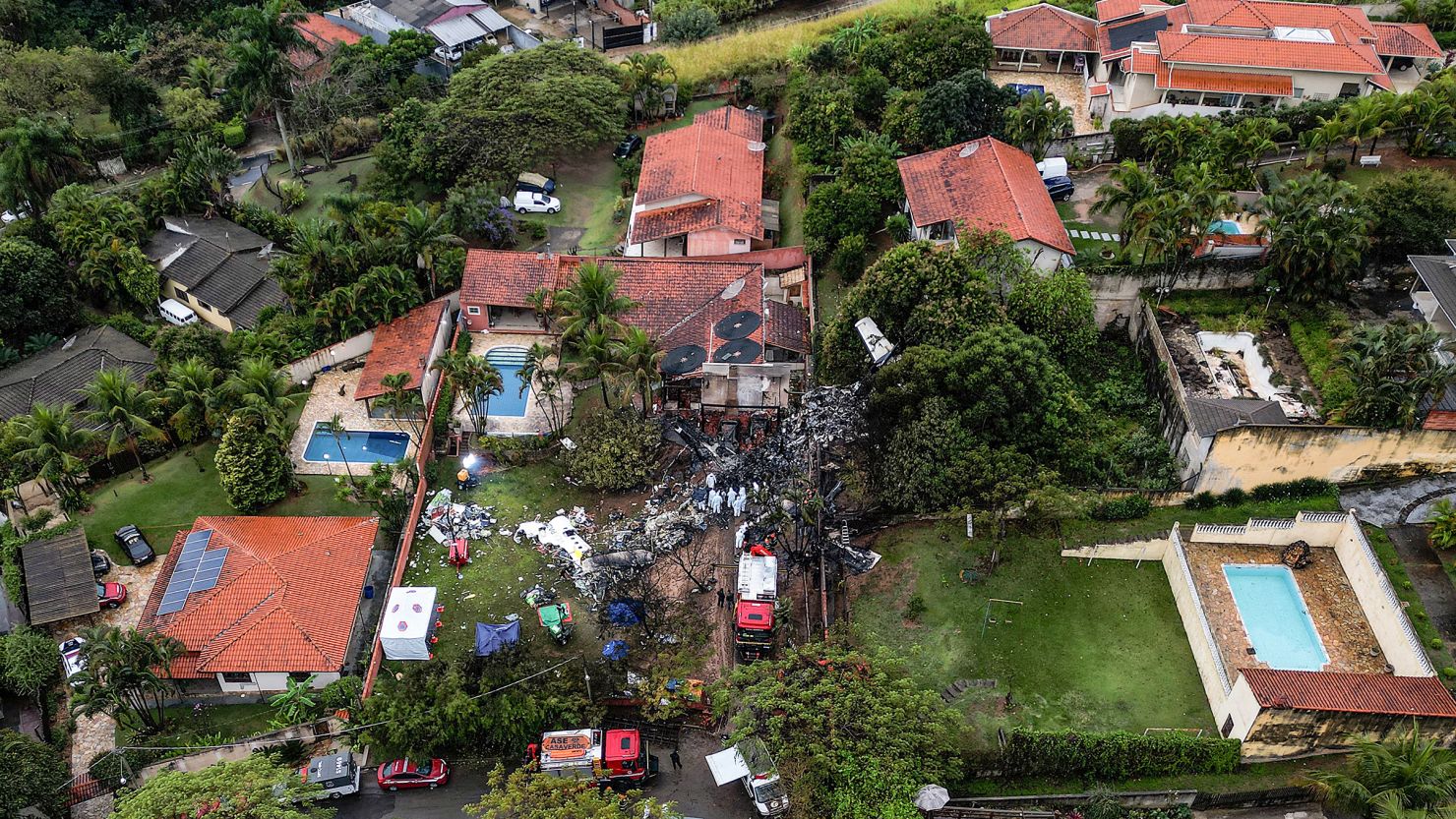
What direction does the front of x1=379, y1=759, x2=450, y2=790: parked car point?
to the viewer's right

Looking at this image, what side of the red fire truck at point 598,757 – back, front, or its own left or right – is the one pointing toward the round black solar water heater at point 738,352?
left

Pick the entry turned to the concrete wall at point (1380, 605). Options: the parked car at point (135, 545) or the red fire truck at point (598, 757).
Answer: the red fire truck

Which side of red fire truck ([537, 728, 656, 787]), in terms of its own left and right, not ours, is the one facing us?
right

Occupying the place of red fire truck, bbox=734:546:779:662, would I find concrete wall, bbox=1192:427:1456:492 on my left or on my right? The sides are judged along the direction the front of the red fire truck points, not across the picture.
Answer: on my left

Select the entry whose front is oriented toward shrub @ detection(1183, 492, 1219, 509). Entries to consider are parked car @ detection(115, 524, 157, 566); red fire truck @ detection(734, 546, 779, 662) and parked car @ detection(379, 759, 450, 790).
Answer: parked car @ detection(379, 759, 450, 790)

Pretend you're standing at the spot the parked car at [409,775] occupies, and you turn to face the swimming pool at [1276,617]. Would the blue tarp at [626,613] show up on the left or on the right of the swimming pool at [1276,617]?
left

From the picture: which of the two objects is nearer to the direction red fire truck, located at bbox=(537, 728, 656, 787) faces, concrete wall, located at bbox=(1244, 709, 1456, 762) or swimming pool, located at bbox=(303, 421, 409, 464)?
the concrete wall

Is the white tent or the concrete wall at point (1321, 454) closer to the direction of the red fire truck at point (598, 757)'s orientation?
the concrete wall

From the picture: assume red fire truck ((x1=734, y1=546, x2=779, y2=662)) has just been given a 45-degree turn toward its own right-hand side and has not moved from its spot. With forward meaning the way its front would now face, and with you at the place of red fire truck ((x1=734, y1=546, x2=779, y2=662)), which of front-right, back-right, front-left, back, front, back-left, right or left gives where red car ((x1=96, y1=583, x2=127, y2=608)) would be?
front-right

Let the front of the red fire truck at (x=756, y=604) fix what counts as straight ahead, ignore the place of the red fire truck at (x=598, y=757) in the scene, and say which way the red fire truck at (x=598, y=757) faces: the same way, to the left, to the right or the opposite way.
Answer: to the left
